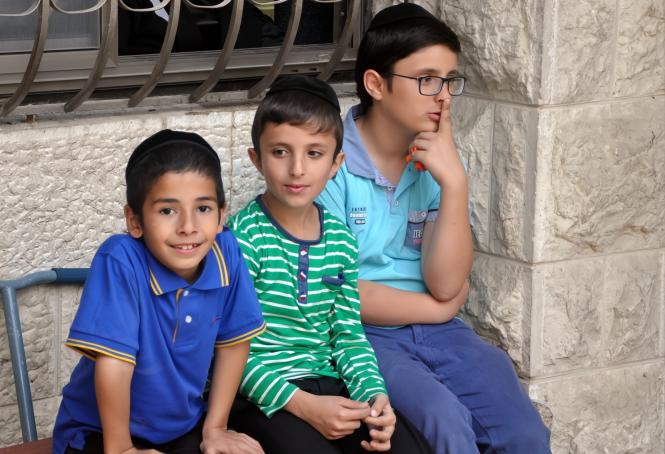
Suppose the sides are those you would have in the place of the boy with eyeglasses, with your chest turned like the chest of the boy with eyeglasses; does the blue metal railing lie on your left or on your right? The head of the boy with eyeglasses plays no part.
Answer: on your right

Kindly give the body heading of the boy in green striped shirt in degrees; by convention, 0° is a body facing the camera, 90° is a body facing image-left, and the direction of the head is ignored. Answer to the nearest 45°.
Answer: approximately 315°

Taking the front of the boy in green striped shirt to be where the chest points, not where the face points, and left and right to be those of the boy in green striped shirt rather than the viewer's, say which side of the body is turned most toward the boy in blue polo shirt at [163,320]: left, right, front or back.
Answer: right

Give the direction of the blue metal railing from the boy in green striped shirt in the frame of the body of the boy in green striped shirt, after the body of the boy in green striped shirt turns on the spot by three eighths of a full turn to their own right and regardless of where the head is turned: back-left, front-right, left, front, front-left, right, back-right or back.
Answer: front
